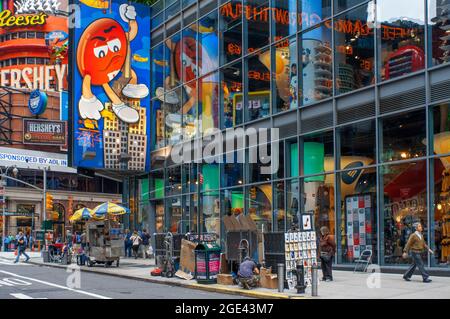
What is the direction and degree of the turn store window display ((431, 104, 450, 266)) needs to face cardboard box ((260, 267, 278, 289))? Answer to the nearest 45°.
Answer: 0° — it already faces it

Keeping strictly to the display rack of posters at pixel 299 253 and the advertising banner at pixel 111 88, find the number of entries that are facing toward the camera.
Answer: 2

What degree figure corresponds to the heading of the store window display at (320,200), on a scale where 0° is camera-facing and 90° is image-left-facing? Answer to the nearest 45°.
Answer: approximately 45°

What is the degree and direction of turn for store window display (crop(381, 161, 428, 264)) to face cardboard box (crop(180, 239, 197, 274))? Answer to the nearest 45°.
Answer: approximately 45° to its right

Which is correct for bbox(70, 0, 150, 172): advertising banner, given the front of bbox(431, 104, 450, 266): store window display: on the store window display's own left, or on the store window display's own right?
on the store window display's own right

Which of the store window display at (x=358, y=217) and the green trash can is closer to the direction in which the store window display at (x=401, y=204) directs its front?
the green trash can
